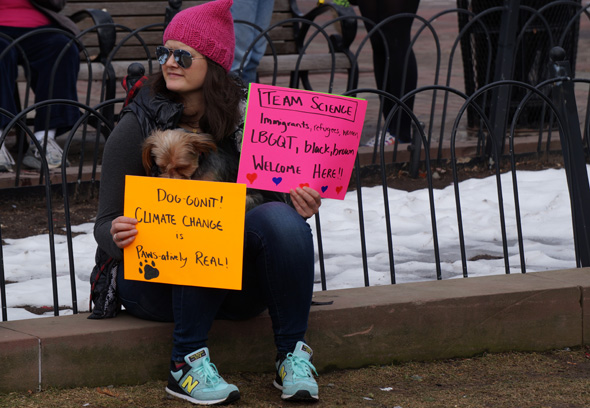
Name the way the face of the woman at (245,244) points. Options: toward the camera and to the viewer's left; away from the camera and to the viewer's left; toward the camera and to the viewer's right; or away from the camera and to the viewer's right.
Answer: toward the camera and to the viewer's left

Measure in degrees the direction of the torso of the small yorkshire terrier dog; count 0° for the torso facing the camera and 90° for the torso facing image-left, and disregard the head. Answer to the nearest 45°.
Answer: approximately 45°
